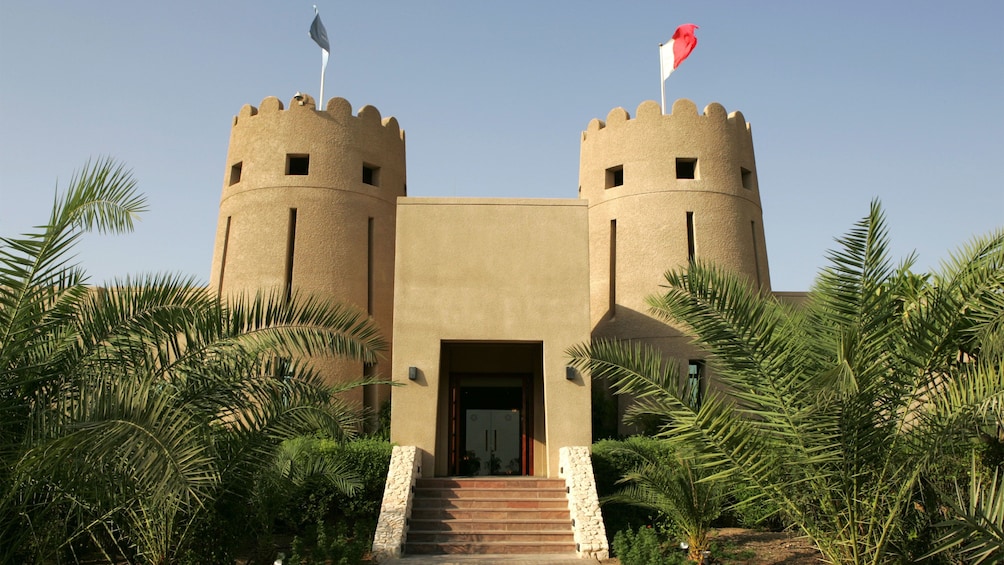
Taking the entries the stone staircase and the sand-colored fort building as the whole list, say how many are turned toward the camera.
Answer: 2

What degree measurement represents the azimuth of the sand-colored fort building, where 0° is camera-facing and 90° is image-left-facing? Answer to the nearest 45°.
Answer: approximately 0°

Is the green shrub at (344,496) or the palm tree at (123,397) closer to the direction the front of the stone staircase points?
the palm tree

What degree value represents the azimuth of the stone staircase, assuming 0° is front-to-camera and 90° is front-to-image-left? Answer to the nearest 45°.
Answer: approximately 0°

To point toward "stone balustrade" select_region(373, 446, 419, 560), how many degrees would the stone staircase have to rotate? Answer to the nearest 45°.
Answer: approximately 90° to its right

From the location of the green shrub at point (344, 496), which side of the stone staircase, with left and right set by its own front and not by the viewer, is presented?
right
